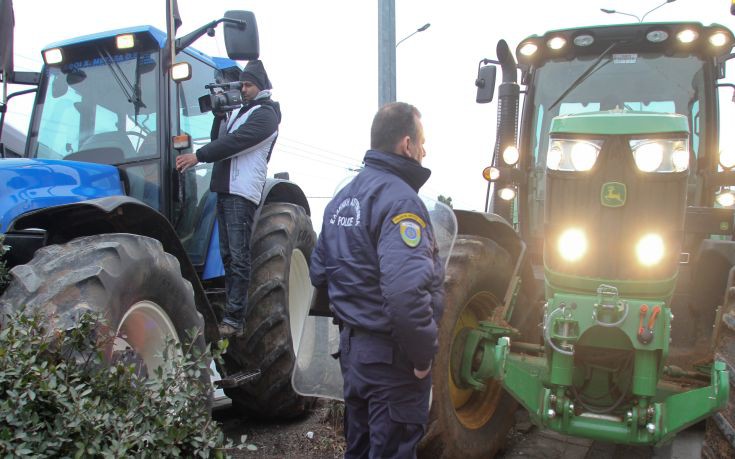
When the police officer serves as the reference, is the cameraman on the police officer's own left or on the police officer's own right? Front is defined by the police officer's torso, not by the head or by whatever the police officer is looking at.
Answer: on the police officer's own left

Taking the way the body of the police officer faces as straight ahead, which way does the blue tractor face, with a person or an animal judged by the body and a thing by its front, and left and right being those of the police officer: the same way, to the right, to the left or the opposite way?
the opposite way

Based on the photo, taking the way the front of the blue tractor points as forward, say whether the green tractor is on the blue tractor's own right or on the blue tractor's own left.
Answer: on the blue tractor's own left

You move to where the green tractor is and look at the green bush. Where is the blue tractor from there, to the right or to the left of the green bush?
right

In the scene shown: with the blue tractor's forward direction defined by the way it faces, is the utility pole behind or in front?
behind

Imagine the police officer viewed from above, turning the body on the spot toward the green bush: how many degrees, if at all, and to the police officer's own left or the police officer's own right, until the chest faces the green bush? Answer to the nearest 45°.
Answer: approximately 135° to the police officer's own left

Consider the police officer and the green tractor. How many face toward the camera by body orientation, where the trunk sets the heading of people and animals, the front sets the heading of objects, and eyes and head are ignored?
1

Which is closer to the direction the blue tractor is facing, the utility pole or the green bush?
the green bush

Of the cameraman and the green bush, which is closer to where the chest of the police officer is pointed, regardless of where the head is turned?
the cameraman

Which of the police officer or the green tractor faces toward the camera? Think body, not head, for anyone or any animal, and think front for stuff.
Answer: the green tractor

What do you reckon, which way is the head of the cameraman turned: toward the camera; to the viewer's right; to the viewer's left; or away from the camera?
to the viewer's left

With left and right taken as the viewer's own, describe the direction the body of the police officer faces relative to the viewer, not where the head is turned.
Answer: facing away from the viewer and to the right of the viewer

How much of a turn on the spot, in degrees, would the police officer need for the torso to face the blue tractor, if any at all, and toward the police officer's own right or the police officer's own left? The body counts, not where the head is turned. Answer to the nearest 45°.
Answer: approximately 90° to the police officer's own left

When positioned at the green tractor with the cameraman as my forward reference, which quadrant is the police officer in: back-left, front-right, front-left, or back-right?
front-left

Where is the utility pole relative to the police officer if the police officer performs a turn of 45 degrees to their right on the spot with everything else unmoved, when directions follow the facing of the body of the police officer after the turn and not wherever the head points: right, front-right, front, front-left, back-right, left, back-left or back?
left

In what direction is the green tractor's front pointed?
toward the camera
